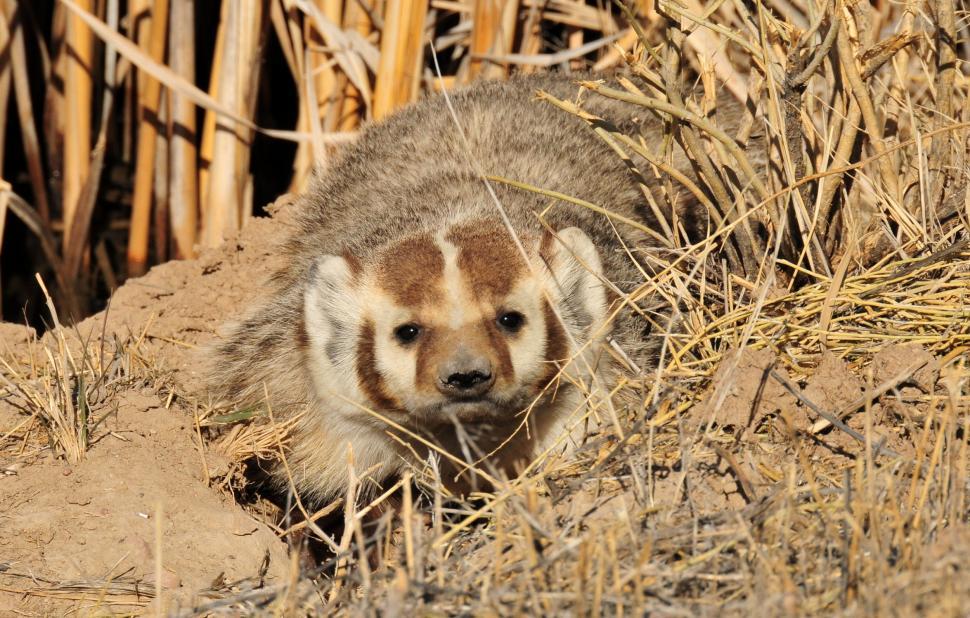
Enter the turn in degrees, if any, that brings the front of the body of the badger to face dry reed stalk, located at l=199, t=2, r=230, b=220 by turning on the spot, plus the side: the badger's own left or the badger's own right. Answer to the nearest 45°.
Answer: approximately 135° to the badger's own right

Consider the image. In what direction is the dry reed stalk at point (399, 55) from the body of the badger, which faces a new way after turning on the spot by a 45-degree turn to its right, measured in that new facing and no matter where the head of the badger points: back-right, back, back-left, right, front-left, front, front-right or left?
back-right

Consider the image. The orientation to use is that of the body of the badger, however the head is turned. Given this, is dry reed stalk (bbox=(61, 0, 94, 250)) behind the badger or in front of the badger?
behind

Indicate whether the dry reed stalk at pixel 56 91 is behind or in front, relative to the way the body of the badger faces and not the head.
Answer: behind

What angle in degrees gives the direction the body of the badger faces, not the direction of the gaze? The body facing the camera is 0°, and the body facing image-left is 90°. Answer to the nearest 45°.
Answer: approximately 0°

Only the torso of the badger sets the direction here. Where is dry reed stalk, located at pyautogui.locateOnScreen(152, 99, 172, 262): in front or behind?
behind

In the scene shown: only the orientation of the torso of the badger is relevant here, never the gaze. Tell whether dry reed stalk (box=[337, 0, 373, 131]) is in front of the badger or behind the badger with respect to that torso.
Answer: behind

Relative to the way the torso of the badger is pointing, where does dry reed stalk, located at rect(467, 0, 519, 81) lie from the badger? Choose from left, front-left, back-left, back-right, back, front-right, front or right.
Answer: back

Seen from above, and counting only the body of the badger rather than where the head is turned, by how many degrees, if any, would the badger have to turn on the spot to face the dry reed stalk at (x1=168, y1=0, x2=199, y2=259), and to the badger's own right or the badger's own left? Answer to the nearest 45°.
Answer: approximately 135° to the badger's own right

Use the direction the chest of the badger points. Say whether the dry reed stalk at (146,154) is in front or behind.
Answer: behind
